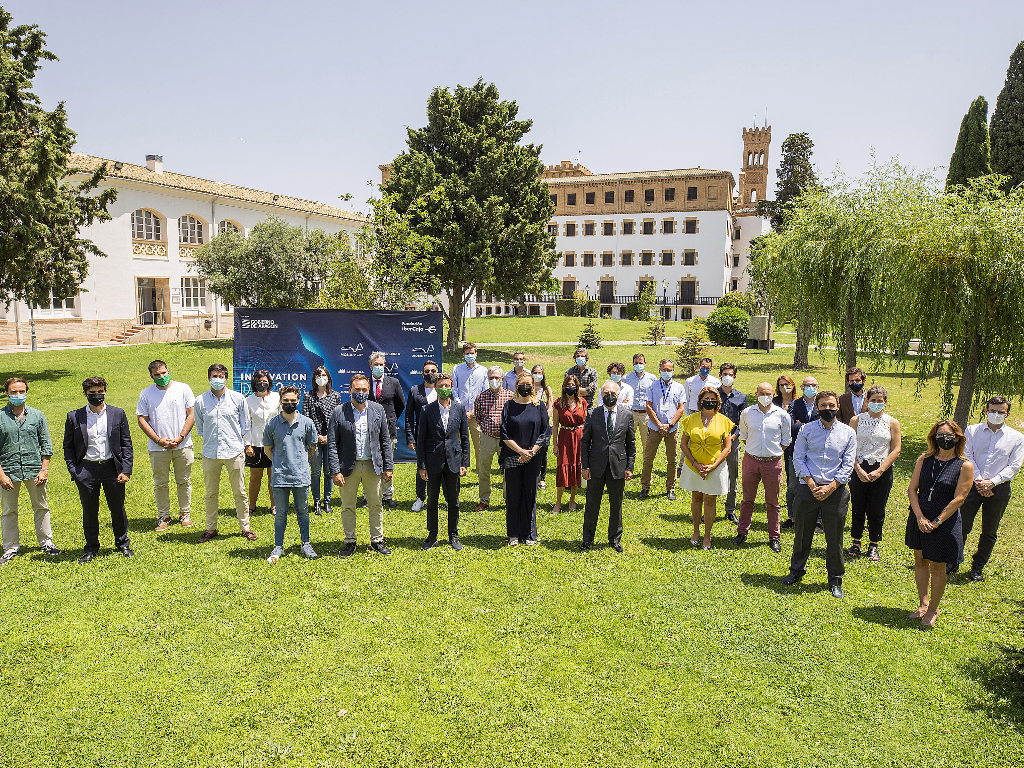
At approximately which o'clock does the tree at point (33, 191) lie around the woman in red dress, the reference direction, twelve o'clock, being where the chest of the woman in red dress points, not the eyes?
The tree is roughly at 4 o'clock from the woman in red dress.

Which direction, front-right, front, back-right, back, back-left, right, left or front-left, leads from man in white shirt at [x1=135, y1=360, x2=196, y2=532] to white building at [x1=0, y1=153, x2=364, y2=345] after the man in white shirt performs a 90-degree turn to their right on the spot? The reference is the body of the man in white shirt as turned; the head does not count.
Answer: right

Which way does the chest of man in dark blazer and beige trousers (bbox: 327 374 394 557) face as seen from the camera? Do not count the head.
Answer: toward the camera

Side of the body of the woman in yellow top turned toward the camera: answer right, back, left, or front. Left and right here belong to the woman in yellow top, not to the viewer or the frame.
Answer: front

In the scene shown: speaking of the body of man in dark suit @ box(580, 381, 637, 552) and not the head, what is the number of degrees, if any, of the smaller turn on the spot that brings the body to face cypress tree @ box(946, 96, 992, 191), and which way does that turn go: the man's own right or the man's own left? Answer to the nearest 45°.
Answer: approximately 135° to the man's own left

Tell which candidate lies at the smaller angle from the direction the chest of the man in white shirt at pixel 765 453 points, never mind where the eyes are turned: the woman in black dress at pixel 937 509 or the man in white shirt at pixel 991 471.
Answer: the woman in black dress

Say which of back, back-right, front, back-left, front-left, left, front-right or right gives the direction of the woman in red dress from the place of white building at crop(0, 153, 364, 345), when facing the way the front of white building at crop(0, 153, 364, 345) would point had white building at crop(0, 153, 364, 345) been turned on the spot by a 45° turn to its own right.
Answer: front

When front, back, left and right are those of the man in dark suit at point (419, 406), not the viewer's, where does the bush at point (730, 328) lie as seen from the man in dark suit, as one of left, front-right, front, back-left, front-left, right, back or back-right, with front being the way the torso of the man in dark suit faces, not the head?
back-left

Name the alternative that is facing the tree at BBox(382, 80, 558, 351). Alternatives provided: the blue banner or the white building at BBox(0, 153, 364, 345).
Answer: the white building

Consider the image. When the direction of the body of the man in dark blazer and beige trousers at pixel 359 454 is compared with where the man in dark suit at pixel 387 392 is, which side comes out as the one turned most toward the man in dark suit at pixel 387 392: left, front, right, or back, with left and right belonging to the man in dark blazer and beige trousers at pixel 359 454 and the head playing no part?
back

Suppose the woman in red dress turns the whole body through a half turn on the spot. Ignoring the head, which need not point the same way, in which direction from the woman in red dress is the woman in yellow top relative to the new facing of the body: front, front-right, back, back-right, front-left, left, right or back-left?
back-right

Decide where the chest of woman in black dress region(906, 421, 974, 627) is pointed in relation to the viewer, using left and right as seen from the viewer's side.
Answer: facing the viewer and to the left of the viewer

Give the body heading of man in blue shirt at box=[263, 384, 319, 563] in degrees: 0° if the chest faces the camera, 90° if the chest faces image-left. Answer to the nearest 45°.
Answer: approximately 0°

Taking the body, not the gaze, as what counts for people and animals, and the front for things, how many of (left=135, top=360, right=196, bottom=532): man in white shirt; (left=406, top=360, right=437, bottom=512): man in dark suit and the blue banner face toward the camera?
3

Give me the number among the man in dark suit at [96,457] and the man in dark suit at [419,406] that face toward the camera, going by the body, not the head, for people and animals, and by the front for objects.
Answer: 2
